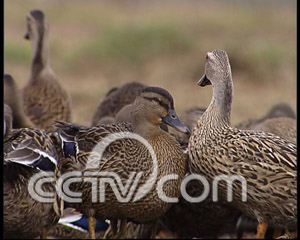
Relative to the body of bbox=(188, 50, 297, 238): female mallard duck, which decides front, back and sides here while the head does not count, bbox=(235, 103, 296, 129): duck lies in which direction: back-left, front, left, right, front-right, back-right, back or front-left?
right

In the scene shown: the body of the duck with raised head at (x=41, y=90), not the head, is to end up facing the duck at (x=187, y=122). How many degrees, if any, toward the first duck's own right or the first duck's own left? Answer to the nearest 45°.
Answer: approximately 180°

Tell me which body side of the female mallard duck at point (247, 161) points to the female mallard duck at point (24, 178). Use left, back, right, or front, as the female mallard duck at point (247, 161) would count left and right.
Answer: front

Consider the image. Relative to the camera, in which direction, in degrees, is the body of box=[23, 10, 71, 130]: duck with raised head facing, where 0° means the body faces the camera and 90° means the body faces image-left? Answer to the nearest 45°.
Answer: approximately 135°

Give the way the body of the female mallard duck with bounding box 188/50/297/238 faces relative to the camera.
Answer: to the viewer's left

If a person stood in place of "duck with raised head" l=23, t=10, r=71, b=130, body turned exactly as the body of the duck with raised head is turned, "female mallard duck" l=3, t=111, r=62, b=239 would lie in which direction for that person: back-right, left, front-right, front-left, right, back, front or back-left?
back-left
